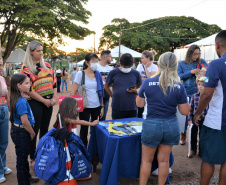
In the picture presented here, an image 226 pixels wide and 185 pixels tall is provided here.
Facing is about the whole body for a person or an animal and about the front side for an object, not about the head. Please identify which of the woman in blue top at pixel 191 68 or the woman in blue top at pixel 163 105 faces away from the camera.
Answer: the woman in blue top at pixel 163 105

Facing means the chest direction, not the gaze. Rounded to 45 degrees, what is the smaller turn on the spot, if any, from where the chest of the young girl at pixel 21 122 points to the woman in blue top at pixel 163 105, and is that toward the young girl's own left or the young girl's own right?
approximately 45° to the young girl's own right

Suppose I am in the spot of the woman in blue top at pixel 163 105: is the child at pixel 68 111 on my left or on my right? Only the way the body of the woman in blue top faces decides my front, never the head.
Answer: on my left

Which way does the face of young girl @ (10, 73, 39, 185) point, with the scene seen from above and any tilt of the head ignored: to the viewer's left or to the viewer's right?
to the viewer's right

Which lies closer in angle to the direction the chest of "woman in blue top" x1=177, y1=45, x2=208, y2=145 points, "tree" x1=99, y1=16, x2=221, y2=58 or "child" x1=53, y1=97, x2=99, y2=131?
the child

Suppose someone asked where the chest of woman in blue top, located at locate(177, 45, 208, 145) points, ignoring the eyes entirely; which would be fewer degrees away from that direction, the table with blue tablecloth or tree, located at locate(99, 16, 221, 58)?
the table with blue tablecloth

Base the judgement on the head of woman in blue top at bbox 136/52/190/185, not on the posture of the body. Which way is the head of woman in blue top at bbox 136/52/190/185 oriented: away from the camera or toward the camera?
away from the camera

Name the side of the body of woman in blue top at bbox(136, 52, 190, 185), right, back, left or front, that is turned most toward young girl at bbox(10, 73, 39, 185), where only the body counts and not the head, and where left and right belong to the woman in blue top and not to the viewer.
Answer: left

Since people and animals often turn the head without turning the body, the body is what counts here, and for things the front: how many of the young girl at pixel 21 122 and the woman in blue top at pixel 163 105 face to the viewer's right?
1

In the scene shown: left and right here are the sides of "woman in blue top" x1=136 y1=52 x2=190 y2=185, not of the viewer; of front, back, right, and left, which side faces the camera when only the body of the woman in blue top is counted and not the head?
back

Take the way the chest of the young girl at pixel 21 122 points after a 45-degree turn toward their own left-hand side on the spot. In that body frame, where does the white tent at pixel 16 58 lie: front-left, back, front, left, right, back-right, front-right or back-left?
front-left

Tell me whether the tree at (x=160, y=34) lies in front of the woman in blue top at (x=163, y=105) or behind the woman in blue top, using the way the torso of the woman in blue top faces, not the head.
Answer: in front

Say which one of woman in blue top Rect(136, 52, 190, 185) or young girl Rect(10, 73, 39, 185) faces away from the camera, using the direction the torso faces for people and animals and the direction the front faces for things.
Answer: the woman in blue top

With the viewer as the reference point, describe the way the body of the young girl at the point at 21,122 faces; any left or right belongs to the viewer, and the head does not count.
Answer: facing to the right of the viewer
